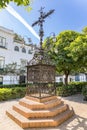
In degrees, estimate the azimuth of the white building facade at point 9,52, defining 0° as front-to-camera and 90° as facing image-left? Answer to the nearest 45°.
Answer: approximately 315°

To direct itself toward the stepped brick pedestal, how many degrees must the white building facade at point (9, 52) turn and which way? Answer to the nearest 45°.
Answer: approximately 45° to its right

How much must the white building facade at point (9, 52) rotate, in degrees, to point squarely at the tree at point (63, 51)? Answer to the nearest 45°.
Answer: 0° — it already faces it

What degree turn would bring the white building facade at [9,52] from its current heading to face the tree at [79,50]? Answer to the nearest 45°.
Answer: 0° — it already faces it
